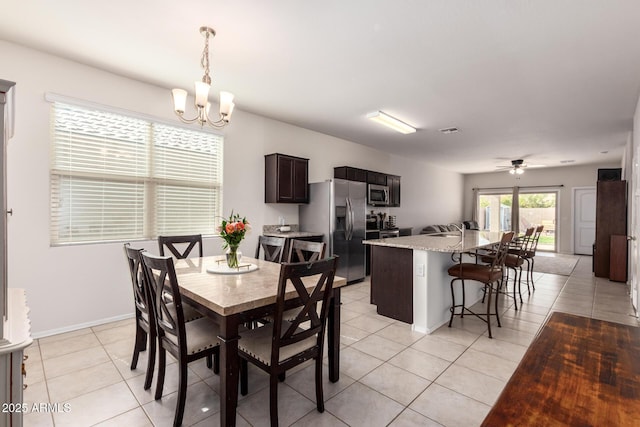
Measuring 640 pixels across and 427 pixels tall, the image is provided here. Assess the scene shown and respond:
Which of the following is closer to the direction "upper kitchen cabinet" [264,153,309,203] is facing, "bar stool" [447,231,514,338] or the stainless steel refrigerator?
the bar stool

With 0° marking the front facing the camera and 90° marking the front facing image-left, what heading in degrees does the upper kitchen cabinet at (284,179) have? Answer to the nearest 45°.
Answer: approximately 315°

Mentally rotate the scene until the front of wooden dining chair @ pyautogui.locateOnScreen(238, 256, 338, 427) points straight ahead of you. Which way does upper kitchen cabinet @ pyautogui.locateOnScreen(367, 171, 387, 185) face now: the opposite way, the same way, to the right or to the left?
the opposite way

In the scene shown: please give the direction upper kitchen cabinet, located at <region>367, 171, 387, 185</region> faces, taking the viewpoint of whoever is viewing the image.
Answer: facing the viewer and to the right of the viewer

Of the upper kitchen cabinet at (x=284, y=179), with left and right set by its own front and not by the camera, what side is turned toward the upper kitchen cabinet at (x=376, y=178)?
left

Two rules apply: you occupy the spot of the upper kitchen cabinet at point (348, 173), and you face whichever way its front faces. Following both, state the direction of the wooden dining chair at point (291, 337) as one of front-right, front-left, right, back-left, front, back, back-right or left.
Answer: front-right

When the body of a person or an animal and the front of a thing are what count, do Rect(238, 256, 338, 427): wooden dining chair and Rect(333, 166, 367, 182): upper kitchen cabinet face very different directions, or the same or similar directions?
very different directions

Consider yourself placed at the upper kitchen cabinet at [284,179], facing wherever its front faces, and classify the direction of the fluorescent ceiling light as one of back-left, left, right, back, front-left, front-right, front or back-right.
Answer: front-left

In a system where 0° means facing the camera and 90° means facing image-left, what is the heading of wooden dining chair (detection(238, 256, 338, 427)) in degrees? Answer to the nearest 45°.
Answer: approximately 135°

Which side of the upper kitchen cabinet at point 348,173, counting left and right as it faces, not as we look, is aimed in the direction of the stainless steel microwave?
left

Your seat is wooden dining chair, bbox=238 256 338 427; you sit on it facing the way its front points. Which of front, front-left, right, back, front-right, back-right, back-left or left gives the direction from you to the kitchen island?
right

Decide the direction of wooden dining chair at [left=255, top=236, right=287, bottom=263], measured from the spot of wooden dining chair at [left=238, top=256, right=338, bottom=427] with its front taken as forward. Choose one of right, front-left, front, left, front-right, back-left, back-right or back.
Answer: front-right

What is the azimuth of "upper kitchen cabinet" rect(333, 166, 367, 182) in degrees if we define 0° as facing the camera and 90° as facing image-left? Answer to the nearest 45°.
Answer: approximately 315°
